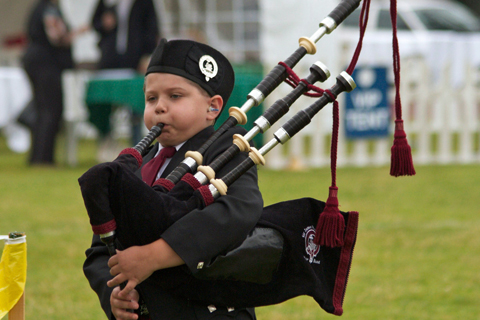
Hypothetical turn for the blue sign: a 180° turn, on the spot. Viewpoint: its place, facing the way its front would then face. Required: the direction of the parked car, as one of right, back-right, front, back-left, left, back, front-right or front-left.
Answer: front

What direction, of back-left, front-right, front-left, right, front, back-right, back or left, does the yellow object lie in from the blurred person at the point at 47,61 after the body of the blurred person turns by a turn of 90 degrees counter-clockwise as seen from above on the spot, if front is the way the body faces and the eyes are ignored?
back

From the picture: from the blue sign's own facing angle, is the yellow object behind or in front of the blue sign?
in front

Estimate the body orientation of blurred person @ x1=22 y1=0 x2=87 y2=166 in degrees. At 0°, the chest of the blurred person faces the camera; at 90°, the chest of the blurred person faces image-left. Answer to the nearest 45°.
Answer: approximately 270°

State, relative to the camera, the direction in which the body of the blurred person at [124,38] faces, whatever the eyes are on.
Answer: toward the camera

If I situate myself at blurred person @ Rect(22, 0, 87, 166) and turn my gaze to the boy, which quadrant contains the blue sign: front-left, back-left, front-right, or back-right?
front-left

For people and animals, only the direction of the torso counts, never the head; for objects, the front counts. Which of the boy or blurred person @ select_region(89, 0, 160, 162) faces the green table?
the blurred person

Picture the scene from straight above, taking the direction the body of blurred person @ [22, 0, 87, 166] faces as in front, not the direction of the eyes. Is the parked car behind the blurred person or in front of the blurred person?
in front

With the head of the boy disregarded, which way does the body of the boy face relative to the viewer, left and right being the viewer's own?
facing the viewer and to the left of the viewer

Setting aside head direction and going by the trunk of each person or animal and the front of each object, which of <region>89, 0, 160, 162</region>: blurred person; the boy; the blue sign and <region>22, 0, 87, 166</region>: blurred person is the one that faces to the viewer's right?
<region>22, 0, 87, 166</region>: blurred person

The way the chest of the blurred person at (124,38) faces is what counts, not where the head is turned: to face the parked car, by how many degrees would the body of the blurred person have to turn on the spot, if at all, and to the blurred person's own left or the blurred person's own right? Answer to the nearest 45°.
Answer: approximately 135° to the blurred person's own left

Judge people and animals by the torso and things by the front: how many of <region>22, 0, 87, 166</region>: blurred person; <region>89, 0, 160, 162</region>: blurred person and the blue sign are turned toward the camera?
2

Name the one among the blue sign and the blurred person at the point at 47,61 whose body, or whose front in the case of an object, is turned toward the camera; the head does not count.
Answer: the blue sign

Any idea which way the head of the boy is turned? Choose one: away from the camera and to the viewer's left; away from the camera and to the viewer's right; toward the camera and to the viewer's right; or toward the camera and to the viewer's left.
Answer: toward the camera and to the viewer's left

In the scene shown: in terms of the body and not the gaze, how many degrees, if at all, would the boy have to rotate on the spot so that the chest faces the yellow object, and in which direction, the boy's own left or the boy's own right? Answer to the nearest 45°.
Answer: approximately 45° to the boy's own right

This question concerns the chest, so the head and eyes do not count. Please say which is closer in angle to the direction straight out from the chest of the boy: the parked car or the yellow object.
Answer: the yellow object

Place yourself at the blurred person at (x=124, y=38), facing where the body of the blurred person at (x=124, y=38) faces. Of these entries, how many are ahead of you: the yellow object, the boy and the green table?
3
